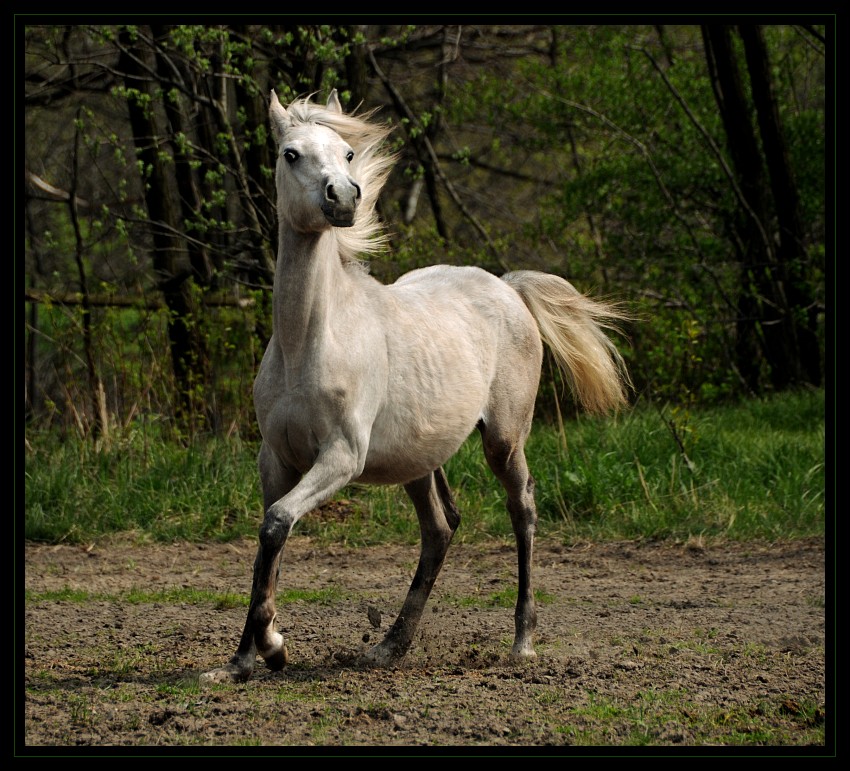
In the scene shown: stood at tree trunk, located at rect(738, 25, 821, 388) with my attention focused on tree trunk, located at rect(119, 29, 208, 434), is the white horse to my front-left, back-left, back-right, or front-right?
front-left

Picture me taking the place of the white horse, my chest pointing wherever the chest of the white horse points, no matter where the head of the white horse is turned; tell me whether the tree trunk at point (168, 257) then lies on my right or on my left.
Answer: on my right

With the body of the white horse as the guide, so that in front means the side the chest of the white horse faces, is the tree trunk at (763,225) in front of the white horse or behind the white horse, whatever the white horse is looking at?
behind

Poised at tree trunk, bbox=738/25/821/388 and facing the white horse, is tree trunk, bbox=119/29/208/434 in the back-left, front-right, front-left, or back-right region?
front-right
